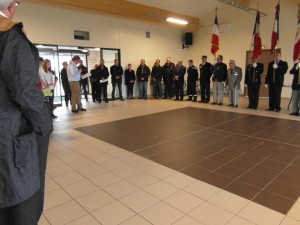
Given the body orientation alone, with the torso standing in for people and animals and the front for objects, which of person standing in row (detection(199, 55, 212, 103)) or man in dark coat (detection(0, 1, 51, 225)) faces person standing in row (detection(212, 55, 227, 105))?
the man in dark coat

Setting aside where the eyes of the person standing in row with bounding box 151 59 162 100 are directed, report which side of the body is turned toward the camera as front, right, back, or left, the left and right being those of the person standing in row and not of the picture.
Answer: front

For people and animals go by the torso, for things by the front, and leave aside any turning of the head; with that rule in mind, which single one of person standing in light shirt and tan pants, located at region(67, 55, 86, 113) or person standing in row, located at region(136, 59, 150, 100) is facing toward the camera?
person standing in row, located at region(136, 59, 150, 100)

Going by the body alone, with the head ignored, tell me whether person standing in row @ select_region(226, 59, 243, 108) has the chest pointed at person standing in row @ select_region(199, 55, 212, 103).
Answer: no

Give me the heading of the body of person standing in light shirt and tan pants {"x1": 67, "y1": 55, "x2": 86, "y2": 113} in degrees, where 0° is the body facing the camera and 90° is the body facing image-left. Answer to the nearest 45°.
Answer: approximately 270°

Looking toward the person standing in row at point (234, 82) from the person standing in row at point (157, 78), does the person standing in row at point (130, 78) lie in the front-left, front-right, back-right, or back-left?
back-right

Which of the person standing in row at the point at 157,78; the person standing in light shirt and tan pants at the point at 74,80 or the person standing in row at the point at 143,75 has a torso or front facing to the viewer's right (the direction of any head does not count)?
the person standing in light shirt and tan pants at the point at 74,80

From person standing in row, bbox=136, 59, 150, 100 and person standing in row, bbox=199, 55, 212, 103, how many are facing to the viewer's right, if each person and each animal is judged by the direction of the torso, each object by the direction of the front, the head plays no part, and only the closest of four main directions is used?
0

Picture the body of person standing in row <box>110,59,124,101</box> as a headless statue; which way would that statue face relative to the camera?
toward the camera

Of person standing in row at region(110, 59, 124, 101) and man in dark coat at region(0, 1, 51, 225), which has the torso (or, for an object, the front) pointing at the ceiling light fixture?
the man in dark coat

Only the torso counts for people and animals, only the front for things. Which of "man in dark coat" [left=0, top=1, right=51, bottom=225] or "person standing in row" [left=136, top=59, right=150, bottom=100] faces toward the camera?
the person standing in row

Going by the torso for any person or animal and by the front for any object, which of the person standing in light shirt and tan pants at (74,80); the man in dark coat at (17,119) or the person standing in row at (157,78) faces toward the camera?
the person standing in row at (157,78)

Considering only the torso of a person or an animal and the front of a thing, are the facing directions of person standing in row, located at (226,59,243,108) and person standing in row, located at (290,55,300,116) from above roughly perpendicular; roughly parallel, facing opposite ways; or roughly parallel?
roughly parallel

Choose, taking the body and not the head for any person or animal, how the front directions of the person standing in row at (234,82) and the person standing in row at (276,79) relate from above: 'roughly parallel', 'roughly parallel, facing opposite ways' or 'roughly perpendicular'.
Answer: roughly parallel

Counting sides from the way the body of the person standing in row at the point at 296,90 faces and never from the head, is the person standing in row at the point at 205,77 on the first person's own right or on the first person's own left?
on the first person's own right

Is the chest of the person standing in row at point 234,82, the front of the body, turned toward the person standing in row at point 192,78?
no

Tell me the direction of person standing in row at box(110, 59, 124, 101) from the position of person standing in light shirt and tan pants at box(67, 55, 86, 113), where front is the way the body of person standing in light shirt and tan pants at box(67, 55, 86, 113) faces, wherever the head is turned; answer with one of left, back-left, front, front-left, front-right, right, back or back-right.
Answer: front-left

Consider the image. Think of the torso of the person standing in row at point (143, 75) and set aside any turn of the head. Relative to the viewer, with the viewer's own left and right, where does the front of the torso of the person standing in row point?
facing the viewer

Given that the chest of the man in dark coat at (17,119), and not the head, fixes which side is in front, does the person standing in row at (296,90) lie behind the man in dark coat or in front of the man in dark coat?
in front

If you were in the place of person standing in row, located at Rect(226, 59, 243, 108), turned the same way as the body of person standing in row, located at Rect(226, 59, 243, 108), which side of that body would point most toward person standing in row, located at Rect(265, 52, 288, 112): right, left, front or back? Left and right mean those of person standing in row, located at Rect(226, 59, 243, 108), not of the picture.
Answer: left

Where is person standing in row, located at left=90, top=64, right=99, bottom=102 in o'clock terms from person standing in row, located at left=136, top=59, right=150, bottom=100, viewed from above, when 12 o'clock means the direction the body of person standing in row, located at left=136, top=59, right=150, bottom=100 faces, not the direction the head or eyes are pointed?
person standing in row, located at left=90, top=64, right=99, bottom=102 is roughly at 2 o'clock from person standing in row, located at left=136, top=59, right=150, bottom=100.

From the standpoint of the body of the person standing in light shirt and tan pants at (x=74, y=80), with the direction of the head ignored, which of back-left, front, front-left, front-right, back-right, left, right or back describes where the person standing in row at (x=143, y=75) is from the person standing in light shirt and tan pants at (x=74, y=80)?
front-left

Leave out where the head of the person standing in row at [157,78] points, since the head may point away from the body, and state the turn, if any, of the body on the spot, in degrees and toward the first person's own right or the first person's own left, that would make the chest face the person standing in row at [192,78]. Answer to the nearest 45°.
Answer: approximately 45° to the first person's own left

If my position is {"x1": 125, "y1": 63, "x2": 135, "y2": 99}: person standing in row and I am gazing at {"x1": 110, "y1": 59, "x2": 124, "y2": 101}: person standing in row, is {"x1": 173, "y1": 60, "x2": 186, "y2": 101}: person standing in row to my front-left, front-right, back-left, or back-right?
back-left
